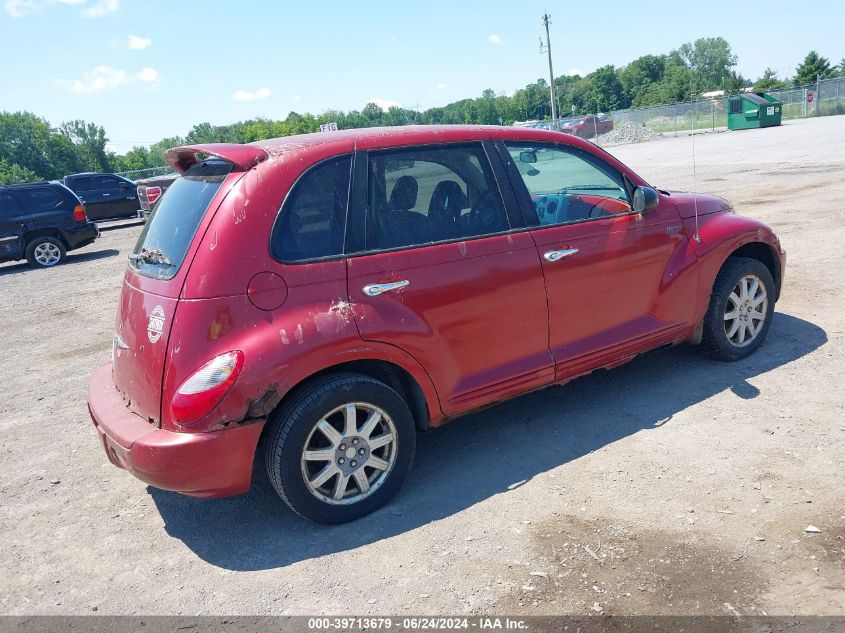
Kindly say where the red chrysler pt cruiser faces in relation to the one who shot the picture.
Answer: facing away from the viewer and to the right of the viewer

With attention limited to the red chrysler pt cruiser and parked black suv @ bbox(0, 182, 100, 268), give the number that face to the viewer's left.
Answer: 1

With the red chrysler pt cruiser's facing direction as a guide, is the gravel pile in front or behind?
in front

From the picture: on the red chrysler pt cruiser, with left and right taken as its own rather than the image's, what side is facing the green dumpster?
front

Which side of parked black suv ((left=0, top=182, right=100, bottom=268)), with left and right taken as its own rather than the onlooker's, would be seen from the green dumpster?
back

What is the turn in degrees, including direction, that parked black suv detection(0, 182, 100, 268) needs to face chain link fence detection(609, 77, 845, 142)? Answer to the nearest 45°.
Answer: approximately 180°

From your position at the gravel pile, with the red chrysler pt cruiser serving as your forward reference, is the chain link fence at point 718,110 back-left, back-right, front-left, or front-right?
back-left

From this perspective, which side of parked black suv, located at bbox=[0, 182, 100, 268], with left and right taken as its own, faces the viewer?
left

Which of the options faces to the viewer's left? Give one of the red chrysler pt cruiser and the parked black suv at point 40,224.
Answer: the parked black suv

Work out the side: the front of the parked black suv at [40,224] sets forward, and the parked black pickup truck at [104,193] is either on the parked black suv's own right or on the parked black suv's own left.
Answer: on the parked black suv's own right

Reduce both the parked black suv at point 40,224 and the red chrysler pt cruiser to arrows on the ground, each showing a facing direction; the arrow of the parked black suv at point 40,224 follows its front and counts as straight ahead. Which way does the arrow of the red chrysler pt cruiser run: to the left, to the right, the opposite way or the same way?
the opposite way

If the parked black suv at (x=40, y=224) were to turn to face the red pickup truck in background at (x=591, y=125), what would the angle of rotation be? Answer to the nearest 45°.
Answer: approximately 135° to its right

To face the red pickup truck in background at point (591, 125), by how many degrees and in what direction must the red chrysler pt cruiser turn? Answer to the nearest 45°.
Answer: approximately 45° to its left
